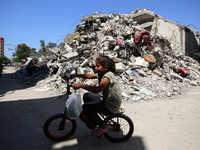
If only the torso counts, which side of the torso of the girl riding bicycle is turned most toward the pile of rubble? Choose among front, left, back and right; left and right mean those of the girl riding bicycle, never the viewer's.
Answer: right

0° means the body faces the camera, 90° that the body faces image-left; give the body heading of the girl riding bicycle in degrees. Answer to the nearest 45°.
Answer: approximately 90°

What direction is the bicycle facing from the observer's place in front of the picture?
facing to the left of the viewer

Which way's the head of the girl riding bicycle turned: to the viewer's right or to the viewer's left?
to the viewer's left
